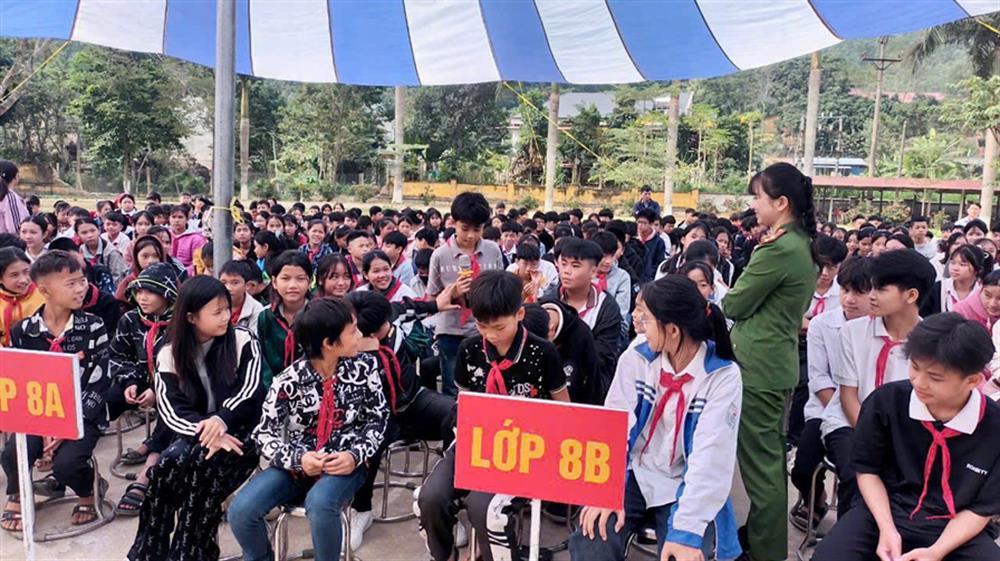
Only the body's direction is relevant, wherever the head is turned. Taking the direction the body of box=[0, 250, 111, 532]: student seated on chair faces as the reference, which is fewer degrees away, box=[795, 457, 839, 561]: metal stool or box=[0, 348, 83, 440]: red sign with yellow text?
the red sign with yellow text

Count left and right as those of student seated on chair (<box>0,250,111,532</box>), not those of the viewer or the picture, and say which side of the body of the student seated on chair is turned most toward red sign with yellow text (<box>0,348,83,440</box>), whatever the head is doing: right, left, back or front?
front

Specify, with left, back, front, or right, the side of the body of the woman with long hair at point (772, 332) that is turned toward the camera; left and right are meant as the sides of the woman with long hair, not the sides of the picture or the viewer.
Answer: left

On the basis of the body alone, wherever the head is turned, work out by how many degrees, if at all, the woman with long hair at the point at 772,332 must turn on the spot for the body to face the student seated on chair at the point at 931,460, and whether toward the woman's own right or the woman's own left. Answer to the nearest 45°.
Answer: approximately 135° to the woman's own left

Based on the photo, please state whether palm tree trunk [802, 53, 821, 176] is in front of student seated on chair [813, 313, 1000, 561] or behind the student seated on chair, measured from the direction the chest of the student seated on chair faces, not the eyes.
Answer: behind

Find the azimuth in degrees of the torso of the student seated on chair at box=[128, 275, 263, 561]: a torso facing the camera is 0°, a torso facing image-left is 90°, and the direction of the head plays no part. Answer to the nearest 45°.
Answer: approximately 0°

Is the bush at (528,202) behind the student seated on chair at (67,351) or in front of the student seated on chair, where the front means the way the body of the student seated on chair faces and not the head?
behind

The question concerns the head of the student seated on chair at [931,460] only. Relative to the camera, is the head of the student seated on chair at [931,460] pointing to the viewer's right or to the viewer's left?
to the viewer's left

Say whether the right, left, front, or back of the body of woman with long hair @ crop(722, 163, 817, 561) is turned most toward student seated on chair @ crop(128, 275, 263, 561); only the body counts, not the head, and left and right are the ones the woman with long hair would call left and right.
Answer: front

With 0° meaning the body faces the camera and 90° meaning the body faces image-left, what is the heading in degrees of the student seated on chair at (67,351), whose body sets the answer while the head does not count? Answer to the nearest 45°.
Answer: approximately 0°
